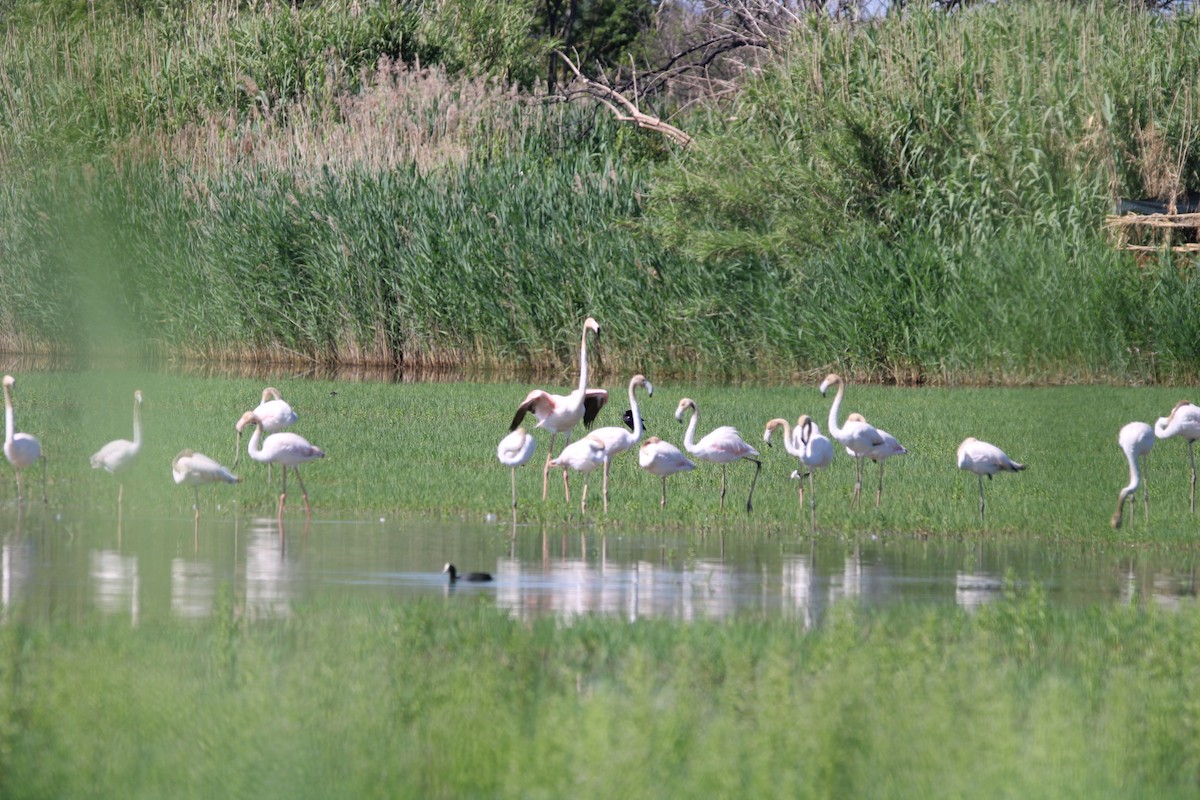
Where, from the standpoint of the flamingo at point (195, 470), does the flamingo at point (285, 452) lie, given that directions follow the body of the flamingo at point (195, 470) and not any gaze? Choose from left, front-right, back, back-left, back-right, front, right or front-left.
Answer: back-right

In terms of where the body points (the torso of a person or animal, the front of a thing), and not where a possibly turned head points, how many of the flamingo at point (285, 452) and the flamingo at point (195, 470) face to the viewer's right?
0

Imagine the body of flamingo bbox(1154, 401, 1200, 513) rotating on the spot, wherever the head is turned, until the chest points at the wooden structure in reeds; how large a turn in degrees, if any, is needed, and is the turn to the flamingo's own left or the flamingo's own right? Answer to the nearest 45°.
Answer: approximately 90° to the flamingo's own right

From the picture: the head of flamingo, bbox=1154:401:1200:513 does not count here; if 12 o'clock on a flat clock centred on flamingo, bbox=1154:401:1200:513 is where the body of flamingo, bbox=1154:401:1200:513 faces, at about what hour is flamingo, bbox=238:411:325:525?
flamingo, bbox=238:411:325:525 is roughly at 11 o'clock from flamingo, bbox=1154:401:1200:513.

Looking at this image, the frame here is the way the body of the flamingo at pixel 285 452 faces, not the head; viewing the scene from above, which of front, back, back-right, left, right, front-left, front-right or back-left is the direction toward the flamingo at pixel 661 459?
back

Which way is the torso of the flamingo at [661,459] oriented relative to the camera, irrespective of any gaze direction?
to the viewer's left

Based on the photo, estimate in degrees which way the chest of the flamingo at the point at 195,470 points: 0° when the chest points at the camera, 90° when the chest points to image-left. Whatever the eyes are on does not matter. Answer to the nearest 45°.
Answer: approximately 90°

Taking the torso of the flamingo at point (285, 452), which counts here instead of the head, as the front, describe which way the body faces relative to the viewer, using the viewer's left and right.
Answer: facing to the left of the viewer

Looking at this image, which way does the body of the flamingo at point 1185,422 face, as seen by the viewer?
to the viewer's left
